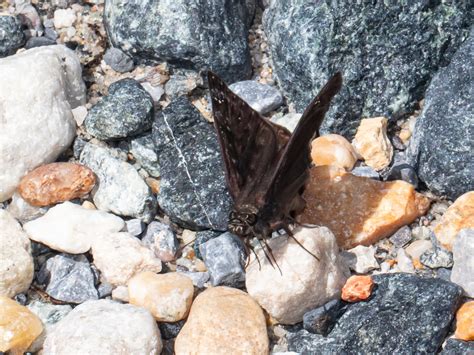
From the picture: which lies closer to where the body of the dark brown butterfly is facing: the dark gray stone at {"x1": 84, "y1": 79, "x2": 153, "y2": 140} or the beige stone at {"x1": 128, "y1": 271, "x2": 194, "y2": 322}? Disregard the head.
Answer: the beige stone

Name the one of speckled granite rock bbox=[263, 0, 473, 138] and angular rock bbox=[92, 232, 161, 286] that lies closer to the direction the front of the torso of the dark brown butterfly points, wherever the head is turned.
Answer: the angular rock

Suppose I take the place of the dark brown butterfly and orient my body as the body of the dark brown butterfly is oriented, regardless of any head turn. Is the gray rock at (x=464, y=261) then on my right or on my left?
on my left

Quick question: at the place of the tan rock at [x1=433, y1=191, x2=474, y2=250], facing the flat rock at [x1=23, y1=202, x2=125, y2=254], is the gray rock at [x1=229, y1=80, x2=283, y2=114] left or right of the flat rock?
right

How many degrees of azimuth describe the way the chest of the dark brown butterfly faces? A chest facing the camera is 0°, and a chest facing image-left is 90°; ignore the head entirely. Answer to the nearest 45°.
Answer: approximately 45°

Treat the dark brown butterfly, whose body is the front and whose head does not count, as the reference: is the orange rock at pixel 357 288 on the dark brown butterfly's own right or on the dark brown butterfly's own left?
on the dark brown butterfly's own left

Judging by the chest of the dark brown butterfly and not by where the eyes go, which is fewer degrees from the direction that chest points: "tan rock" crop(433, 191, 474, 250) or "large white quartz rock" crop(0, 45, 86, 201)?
the large white quartz rock

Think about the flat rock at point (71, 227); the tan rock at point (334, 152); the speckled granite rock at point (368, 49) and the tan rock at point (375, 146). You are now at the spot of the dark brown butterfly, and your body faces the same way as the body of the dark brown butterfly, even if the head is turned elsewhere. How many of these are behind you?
3

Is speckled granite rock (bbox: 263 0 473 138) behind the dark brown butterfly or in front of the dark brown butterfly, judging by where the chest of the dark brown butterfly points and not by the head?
behind

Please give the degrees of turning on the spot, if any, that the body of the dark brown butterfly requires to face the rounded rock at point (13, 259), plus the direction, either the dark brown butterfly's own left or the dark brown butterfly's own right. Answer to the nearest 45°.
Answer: approximately 45° to the dark brown butterfly's own right
